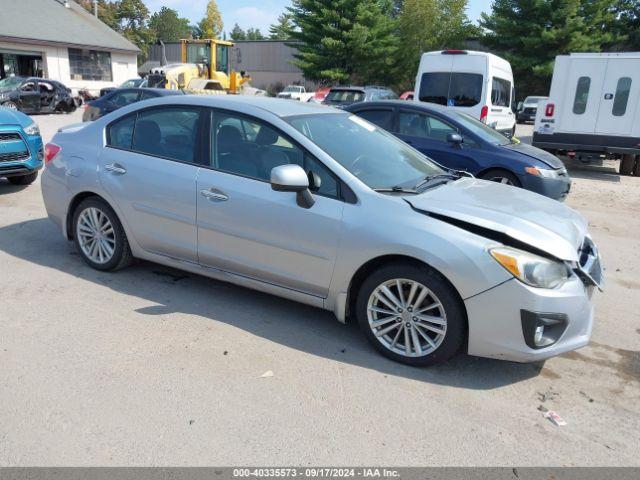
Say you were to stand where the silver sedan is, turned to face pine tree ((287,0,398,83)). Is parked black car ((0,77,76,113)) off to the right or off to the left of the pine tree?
left

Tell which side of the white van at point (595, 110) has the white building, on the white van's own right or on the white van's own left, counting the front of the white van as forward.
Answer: on the white van's own left

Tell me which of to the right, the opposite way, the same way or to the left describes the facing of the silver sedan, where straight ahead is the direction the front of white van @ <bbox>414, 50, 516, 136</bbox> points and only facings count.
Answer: to the right

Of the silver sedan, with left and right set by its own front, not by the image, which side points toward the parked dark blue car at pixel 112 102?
back

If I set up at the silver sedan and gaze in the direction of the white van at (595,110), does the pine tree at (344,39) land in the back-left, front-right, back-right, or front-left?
front-left

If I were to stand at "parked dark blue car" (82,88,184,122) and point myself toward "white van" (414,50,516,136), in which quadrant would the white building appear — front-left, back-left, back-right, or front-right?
back-left

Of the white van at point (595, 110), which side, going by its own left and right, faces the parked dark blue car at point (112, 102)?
left

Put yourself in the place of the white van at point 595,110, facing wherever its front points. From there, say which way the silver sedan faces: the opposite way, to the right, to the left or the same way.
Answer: to the right

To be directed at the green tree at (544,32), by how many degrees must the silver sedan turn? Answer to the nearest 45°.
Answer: approximately 135° to its left

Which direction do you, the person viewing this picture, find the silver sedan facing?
facing the viewer and to the right of the viewer

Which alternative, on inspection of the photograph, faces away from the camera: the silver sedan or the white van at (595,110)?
the white van

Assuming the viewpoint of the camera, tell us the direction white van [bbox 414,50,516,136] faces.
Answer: facing away from the viewer and to the right of the viewer

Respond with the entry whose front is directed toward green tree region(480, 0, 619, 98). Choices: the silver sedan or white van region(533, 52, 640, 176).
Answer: the white van

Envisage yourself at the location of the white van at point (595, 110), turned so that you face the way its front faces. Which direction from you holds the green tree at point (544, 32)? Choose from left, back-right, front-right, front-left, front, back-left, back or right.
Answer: front

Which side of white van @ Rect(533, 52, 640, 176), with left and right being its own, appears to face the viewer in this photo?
back

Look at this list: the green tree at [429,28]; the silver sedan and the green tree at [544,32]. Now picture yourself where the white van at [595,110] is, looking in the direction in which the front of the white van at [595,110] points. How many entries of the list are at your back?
1

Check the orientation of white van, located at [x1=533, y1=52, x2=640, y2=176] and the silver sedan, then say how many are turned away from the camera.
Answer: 1

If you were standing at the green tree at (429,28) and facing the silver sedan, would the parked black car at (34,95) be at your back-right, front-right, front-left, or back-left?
front-right
